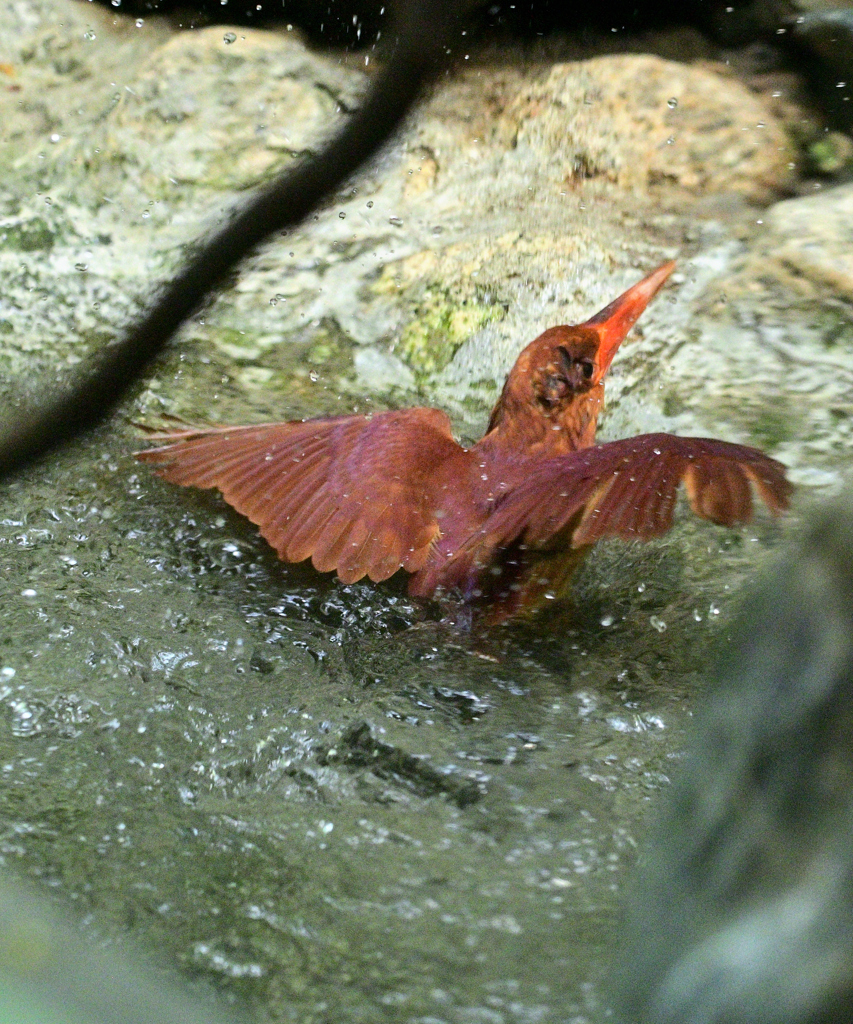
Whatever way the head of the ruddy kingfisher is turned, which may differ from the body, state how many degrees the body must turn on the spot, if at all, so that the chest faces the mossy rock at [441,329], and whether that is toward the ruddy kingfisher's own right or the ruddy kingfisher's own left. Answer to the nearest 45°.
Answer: approximately 45° to the ruddy kingfisher's own left

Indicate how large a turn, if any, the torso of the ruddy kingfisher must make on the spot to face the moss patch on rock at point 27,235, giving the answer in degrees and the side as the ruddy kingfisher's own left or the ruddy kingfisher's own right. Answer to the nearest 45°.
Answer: approximately 90° to the ruddy kingfisher's own left

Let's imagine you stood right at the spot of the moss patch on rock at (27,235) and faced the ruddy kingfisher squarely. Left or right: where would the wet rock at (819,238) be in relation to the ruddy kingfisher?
left

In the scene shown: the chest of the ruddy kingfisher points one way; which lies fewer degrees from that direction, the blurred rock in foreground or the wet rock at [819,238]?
the wet rock

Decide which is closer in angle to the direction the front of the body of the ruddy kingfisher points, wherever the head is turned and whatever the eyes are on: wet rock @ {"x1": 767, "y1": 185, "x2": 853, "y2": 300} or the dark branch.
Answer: the wet rock

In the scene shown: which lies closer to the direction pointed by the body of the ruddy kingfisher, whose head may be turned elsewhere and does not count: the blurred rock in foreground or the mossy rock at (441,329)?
the mossy rock

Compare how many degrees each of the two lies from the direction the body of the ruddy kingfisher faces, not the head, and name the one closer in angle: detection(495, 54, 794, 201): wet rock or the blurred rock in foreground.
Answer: the wet rock

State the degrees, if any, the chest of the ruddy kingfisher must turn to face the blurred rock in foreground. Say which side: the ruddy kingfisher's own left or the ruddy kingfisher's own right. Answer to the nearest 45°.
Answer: approximately 135° to the ruddy kingfisher's own right

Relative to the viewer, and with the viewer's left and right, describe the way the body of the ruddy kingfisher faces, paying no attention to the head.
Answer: facing away from the viewer and to the right of the viewer
